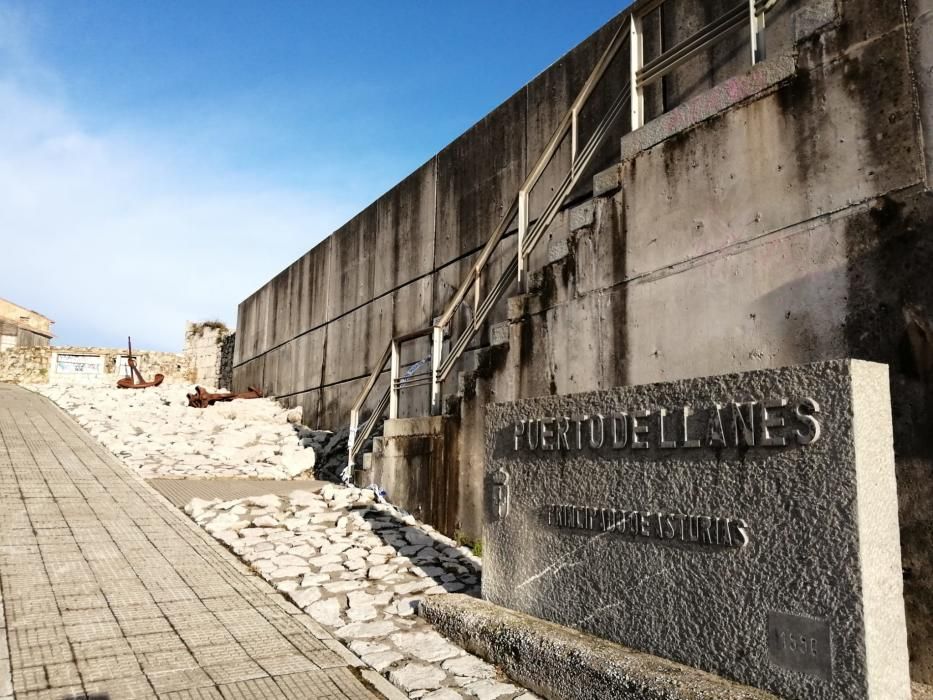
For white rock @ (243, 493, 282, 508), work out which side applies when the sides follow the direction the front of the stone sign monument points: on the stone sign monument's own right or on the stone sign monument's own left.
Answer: on the stone sign monument's own right

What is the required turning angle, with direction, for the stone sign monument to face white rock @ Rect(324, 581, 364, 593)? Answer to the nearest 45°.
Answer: approximately 90° to its right

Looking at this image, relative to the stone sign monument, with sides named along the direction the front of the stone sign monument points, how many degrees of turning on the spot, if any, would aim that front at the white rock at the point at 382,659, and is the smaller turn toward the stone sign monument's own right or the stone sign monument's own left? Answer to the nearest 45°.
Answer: approximately 45° to the stone sign monument's own right

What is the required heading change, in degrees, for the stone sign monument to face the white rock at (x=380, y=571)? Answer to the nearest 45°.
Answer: approximately 90° to its right

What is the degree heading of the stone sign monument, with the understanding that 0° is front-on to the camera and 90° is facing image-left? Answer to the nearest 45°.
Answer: approximately 45°

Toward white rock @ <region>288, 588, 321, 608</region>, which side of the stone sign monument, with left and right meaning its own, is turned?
right

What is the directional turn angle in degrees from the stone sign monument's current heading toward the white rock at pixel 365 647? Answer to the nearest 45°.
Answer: approximately 45° to its right

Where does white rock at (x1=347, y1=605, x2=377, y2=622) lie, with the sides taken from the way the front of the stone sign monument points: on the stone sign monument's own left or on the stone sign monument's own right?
on the stone sign monument's own right

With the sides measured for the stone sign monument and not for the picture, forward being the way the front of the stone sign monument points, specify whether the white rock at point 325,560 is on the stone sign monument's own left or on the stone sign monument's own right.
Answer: on the stone sign monument's own right

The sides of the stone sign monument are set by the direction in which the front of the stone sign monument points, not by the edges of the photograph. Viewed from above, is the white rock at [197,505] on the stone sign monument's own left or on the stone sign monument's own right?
on the stone sign monument's own right

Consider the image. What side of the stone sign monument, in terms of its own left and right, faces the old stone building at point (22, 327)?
right
